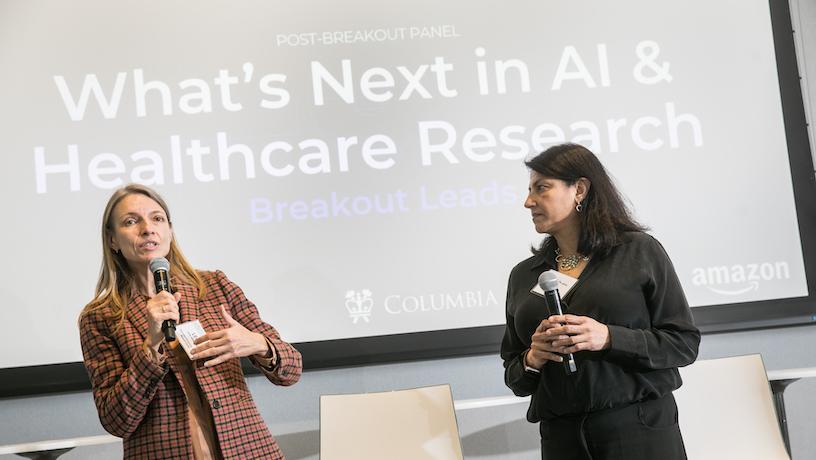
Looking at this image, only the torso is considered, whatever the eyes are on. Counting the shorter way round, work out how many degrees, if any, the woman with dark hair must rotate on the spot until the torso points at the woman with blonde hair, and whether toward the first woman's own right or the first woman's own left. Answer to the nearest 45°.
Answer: approximately 45° to the first woman's own right

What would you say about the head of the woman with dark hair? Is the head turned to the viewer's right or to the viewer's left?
to the viewer's left

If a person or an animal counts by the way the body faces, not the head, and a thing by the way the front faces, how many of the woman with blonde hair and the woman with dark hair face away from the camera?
0

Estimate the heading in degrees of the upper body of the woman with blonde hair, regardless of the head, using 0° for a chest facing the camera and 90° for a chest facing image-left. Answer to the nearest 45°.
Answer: approximately 0°

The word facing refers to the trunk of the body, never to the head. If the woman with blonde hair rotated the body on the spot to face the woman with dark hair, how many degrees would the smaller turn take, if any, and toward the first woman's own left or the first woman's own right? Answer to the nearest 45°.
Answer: approximately 90° to the first woman's own left

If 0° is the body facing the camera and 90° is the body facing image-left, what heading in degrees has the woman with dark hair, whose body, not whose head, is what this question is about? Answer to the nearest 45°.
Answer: approximately 45°
